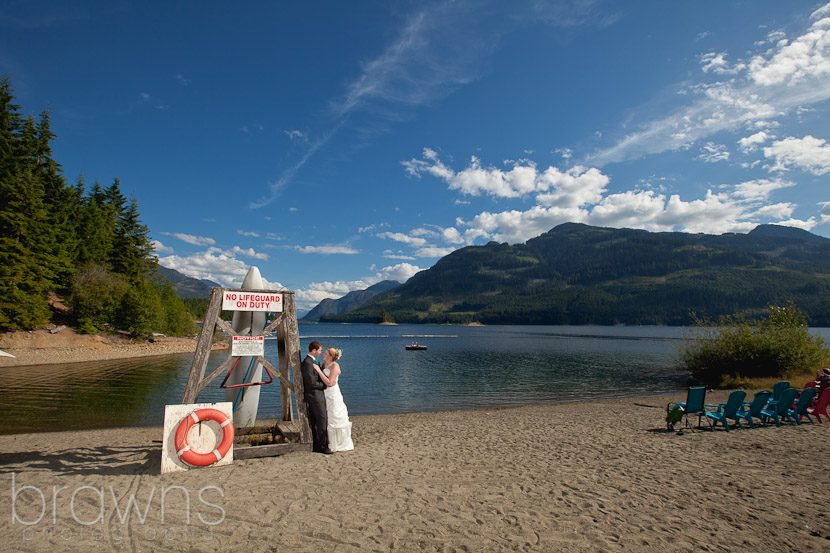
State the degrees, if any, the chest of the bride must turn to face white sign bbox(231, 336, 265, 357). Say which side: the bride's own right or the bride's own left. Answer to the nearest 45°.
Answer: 0° — they already face it

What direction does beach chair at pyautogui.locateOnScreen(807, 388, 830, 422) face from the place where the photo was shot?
facing away from the viewer and to the left of the viewer

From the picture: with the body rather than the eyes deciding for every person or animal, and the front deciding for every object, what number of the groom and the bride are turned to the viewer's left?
1

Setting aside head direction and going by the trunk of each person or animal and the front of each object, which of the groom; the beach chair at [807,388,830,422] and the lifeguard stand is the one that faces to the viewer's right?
the groom

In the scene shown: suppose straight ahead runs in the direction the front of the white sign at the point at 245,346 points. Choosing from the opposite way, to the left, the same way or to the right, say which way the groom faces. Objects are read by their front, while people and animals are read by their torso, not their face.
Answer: to the left

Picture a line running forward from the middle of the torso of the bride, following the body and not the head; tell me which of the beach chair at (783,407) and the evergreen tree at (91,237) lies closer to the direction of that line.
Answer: the evergreen tree

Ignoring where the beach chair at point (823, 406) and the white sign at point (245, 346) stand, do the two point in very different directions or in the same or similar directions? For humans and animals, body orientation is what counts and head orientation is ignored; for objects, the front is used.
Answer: very different directions

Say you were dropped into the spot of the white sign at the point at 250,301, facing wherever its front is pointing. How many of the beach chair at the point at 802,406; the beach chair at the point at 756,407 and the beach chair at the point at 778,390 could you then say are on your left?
3

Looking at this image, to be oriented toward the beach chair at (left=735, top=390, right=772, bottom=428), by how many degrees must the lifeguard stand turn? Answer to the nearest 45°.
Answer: approximately 90° to its left

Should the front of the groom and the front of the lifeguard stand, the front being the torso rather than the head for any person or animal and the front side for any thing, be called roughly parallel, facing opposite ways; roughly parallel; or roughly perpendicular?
roughly perpendicular

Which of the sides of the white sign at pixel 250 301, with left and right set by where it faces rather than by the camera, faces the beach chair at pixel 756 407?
left

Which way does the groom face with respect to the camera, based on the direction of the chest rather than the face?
to the viewer's right

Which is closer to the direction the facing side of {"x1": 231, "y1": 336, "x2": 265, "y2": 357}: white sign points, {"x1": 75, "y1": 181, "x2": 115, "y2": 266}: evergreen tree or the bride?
the bride
